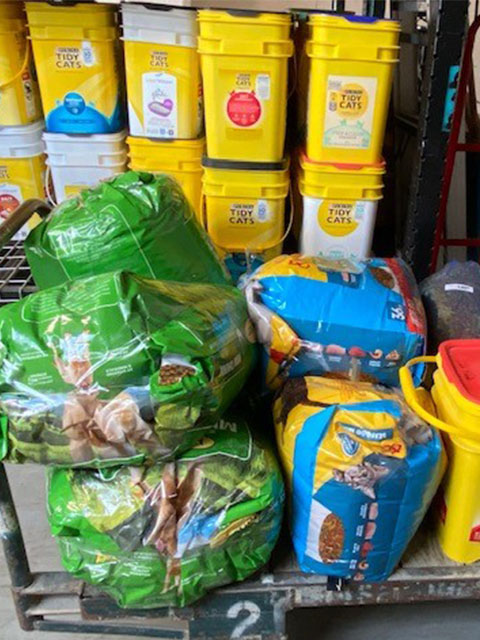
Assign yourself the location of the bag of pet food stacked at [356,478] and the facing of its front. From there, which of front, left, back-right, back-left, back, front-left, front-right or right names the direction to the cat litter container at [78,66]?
back-right

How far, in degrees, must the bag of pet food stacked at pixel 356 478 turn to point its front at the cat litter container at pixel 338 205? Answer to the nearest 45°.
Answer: approximately 180°

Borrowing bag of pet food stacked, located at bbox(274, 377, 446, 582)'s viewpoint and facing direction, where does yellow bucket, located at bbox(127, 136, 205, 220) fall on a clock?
The yellow bucket is roughly at 5 o'clock from the bag of pet food stacked.

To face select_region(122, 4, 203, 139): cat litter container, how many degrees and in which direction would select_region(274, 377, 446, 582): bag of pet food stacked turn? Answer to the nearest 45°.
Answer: approximately 135° to its right

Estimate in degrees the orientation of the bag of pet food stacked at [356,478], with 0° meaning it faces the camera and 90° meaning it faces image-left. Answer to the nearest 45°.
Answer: approximately 0°

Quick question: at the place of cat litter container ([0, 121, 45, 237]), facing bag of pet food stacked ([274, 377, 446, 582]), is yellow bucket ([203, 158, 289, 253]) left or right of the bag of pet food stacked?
left

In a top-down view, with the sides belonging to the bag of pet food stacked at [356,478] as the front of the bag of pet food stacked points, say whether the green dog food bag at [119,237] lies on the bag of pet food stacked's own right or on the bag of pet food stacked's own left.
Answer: on the bag of pet food stacked's own right

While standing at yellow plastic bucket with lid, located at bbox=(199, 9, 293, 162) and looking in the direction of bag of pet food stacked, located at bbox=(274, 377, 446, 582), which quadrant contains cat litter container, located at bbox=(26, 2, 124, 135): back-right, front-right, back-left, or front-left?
back-right

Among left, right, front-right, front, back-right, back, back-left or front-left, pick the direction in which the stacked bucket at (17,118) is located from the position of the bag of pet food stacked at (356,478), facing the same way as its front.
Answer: back-right

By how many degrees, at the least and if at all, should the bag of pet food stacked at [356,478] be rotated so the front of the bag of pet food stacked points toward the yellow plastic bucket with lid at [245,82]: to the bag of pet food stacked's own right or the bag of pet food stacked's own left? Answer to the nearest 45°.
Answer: approximately 180°
